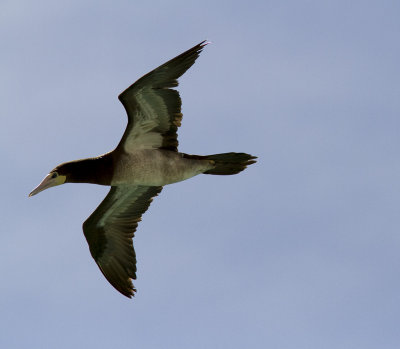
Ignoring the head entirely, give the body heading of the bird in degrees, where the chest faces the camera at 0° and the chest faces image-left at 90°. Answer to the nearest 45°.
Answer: approximately 90°
